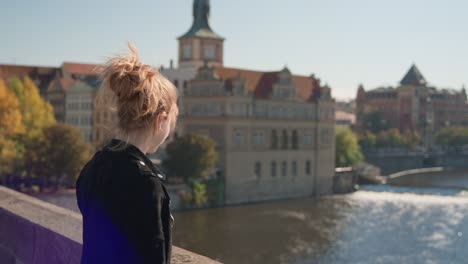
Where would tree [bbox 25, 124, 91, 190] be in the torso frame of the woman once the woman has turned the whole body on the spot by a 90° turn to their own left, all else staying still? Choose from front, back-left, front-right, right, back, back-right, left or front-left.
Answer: front-right

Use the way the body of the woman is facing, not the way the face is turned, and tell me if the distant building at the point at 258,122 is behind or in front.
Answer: in front

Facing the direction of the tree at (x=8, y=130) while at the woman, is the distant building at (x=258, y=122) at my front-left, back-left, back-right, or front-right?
front-right

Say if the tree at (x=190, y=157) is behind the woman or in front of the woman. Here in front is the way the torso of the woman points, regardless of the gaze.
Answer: in front

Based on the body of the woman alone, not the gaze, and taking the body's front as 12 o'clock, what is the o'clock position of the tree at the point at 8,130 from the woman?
The tree is roughly at 10 o'clock from the woman.

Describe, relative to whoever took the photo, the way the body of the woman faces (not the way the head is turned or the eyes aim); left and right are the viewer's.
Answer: facing away from the viewer and to the right of the viewer

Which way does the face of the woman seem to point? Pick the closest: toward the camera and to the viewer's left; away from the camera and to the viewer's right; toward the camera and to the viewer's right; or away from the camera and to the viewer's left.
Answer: away from the camera and to the viewer's right
